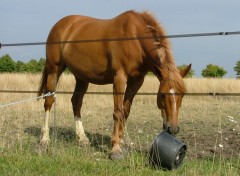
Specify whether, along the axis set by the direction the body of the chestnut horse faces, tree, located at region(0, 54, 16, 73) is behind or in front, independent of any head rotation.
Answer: behind

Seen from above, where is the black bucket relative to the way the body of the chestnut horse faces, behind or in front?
in front

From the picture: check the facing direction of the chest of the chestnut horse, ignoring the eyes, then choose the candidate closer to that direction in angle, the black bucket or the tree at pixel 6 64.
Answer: the black bucket

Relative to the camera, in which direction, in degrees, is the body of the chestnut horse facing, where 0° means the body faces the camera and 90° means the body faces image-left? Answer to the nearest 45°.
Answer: approximately 315°
